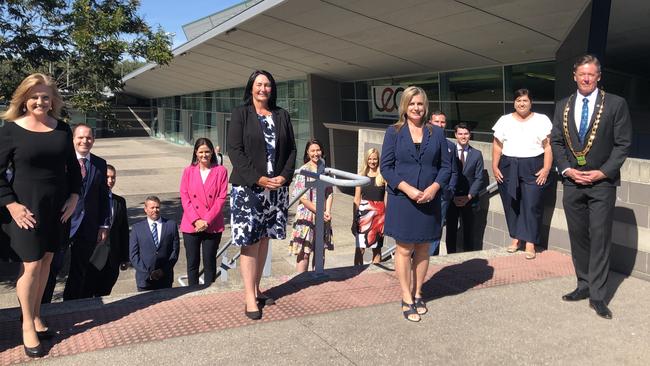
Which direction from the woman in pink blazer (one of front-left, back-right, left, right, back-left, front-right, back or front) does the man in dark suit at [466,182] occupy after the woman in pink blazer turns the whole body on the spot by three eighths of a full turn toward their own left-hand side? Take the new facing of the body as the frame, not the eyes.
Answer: front-right

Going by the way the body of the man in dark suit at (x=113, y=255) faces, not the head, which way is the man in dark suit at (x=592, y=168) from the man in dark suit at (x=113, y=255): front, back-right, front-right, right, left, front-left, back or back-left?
front-left

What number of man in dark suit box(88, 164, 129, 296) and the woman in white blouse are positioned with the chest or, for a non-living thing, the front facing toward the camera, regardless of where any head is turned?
2

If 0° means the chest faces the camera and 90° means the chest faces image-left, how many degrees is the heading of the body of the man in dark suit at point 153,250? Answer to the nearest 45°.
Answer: approximately 0°

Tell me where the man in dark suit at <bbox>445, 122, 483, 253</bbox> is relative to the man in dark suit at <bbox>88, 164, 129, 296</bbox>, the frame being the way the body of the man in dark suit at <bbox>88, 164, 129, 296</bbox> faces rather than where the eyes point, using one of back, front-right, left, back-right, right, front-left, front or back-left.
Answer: left

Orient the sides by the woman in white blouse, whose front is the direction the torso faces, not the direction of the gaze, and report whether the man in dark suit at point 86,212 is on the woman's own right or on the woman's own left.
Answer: on the woman's own right
